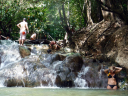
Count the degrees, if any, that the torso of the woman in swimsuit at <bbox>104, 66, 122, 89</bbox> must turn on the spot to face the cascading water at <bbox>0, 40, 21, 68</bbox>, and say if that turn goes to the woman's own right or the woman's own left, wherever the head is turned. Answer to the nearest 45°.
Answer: approximately 90° to the woman's own right

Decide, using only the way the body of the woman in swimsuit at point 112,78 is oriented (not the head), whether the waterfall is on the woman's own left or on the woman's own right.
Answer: on the woman's own right

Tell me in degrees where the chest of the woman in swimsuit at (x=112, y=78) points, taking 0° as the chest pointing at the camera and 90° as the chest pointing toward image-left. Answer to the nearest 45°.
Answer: approximately 0°

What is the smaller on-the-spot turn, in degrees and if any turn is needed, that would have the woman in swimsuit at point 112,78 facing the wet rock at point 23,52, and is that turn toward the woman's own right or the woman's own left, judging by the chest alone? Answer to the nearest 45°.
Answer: approximately 135° to the woman's own right

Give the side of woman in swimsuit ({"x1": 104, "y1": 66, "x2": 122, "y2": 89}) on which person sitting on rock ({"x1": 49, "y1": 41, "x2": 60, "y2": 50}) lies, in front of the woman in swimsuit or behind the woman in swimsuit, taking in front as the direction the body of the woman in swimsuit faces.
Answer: behind
